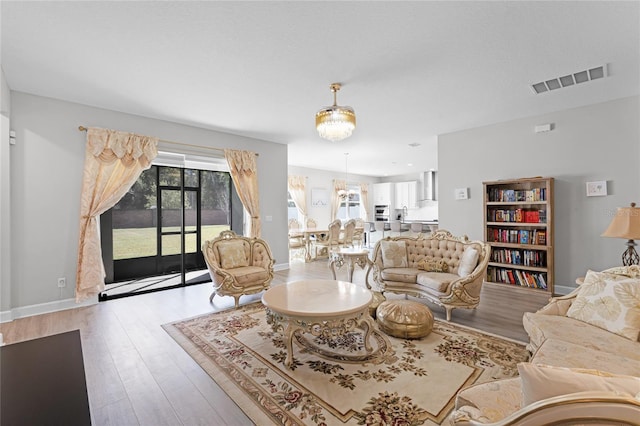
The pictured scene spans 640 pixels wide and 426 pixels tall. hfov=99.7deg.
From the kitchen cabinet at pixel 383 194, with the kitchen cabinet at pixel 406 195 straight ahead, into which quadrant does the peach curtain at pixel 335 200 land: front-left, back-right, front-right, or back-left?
back-right

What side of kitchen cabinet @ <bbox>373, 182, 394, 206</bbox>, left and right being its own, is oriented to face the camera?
front

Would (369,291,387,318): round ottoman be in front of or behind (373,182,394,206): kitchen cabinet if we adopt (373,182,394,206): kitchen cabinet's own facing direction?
in front

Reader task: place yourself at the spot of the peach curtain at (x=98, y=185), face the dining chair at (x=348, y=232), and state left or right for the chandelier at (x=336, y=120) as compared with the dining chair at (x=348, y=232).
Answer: right

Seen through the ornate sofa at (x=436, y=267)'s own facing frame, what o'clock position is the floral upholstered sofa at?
The floral upholstered sofa is roughly at 10 o'clock from the ornate sofa.

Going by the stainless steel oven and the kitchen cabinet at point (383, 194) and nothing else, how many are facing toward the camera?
2

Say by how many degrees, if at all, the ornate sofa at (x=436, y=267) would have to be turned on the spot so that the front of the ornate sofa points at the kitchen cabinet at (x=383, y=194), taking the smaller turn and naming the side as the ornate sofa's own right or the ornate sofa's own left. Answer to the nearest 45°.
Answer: approximately 135° to the ornate sofa's own right

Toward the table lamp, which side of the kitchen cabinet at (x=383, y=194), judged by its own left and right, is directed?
front

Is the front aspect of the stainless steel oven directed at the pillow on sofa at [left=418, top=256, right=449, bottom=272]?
yes

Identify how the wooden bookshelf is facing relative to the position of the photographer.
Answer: facing the viewer and to the left of the viewer

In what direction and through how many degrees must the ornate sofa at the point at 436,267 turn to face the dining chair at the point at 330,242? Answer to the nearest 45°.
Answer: approximately 90° to its right

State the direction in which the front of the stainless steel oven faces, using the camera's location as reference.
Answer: facing the viewer

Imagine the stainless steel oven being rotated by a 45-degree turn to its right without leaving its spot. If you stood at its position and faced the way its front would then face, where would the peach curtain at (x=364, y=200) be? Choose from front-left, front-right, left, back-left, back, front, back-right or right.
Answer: front-right
